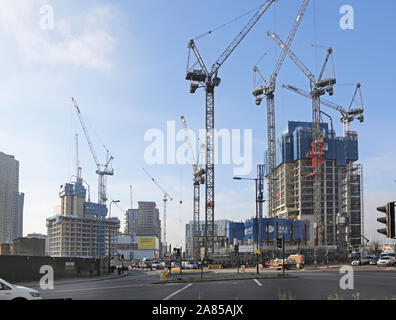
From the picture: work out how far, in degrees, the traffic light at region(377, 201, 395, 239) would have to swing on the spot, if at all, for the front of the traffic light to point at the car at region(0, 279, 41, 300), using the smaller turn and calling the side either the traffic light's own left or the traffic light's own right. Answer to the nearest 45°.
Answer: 0° — it already faces it
